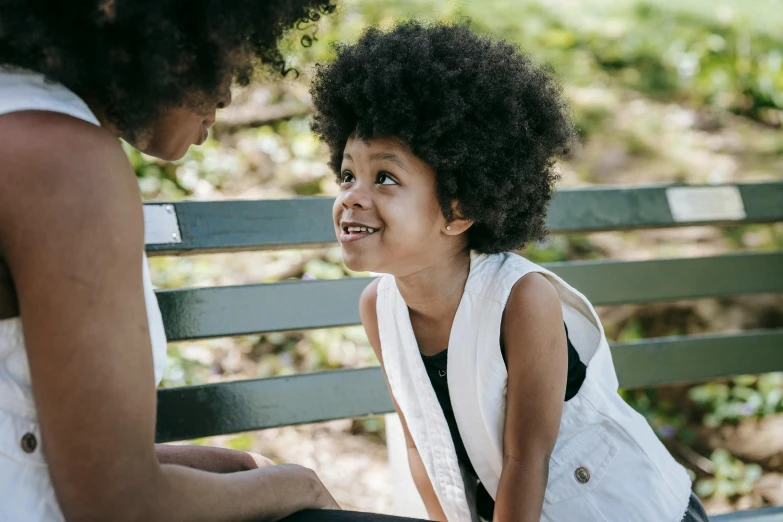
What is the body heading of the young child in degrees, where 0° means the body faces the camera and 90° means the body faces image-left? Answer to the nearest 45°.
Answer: approximately 45°

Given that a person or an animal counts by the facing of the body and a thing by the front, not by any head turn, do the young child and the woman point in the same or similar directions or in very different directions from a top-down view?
very different directions

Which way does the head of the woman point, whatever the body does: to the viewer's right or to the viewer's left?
to the viewer's right

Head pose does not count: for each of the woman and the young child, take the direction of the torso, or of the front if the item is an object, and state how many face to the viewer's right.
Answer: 1

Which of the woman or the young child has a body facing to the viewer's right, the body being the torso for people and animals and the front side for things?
the woman

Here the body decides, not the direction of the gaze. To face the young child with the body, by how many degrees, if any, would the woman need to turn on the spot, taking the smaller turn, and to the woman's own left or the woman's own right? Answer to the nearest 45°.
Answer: approximately 45° to the woman's own left

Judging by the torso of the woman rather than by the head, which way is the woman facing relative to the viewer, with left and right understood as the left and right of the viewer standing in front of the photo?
facing to the right of the viewer
